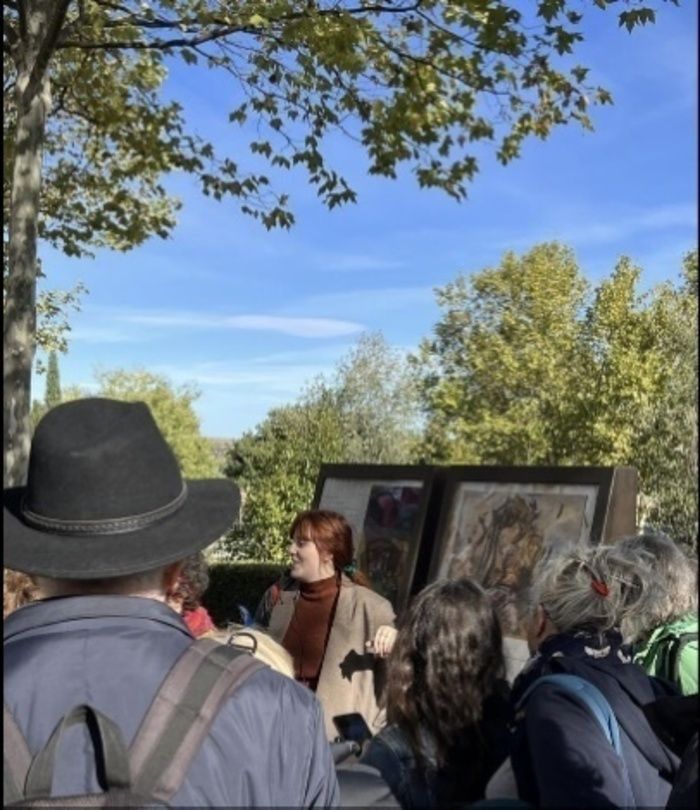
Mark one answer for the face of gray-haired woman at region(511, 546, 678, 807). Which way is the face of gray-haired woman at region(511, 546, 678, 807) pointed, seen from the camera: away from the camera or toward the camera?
away from the camera

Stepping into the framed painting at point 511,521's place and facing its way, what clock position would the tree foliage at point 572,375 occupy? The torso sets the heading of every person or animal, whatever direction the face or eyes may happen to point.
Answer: The tree foliage is roughly at 6 o'clock from the framed painting.

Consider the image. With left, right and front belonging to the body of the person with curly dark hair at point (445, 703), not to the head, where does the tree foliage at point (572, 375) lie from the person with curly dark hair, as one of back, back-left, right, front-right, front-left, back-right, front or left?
front

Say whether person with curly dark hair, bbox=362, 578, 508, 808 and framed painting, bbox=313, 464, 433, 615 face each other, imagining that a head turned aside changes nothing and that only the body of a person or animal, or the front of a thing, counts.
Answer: yes

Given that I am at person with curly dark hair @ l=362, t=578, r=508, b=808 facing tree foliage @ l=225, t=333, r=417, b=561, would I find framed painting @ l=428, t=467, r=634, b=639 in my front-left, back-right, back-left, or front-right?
front-right

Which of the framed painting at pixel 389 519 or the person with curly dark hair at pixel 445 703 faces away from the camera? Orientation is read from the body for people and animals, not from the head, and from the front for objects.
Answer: the person with curly dark hair

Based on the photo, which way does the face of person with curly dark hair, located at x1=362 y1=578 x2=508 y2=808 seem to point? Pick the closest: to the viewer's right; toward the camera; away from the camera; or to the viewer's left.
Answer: away from the camera

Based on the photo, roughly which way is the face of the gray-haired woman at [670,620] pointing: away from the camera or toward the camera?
away from the camera

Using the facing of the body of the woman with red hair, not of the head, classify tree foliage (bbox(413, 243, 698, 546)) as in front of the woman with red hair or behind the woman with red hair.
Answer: behind

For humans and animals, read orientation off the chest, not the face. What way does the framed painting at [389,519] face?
toward the camera

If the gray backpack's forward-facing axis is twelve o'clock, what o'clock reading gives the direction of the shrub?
The shrub is roughly at 6 o'clock from the gray backpack.

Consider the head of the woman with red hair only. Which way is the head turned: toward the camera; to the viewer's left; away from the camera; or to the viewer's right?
to the viewer's left

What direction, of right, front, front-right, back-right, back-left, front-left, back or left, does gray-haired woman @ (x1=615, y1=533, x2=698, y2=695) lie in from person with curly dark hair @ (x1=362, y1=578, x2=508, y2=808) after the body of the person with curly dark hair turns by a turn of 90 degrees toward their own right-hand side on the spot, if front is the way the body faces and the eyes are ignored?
front-left

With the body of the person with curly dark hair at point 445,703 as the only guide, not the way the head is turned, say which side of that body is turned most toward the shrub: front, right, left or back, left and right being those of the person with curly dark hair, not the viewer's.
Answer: front

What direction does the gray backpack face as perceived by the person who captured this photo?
facing the viewer

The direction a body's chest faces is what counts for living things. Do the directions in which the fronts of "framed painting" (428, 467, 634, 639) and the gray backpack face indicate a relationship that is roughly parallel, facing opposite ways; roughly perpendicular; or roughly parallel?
roughly parallel

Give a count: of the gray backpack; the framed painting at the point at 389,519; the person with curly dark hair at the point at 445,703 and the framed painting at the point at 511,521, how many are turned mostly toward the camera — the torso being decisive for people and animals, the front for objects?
3

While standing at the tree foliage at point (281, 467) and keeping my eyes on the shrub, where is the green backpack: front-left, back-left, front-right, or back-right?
front-left

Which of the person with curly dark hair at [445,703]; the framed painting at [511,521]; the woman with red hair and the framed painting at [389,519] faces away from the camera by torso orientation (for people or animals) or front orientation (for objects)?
the person with curly dark hair
